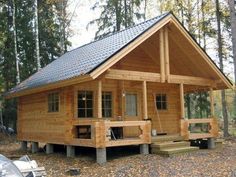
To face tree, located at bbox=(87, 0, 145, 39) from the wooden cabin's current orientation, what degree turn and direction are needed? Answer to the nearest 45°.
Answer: approximately 135° to its left

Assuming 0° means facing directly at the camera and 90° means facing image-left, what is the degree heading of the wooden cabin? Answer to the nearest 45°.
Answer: approximately 315°
